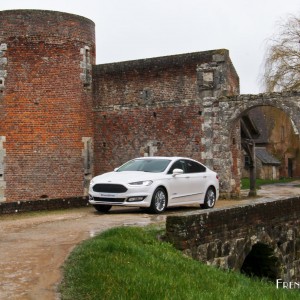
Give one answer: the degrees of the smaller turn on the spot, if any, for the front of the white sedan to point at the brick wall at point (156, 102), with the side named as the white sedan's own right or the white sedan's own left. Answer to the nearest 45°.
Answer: approximately 135° to the white sedan's own right

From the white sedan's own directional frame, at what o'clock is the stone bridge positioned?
The stone bridge is roughly at 9 o'clock from the white sedan.

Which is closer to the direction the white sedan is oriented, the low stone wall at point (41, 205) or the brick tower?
the low stone wall

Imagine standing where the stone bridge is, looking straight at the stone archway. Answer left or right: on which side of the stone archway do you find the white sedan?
left

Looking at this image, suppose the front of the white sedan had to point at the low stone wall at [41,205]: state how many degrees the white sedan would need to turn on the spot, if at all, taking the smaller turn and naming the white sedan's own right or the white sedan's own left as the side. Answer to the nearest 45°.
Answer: approximately 90° to the white sedan's own right

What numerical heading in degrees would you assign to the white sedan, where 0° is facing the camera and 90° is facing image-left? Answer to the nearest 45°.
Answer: approximately 45°

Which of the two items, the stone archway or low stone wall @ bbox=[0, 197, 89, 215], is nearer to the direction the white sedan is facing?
the low stone wall

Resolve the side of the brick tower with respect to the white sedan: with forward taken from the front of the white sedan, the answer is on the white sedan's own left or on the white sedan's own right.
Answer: on the white sedan's own right

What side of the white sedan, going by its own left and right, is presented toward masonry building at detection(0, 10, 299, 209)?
right

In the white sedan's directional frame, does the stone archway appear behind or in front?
behind
